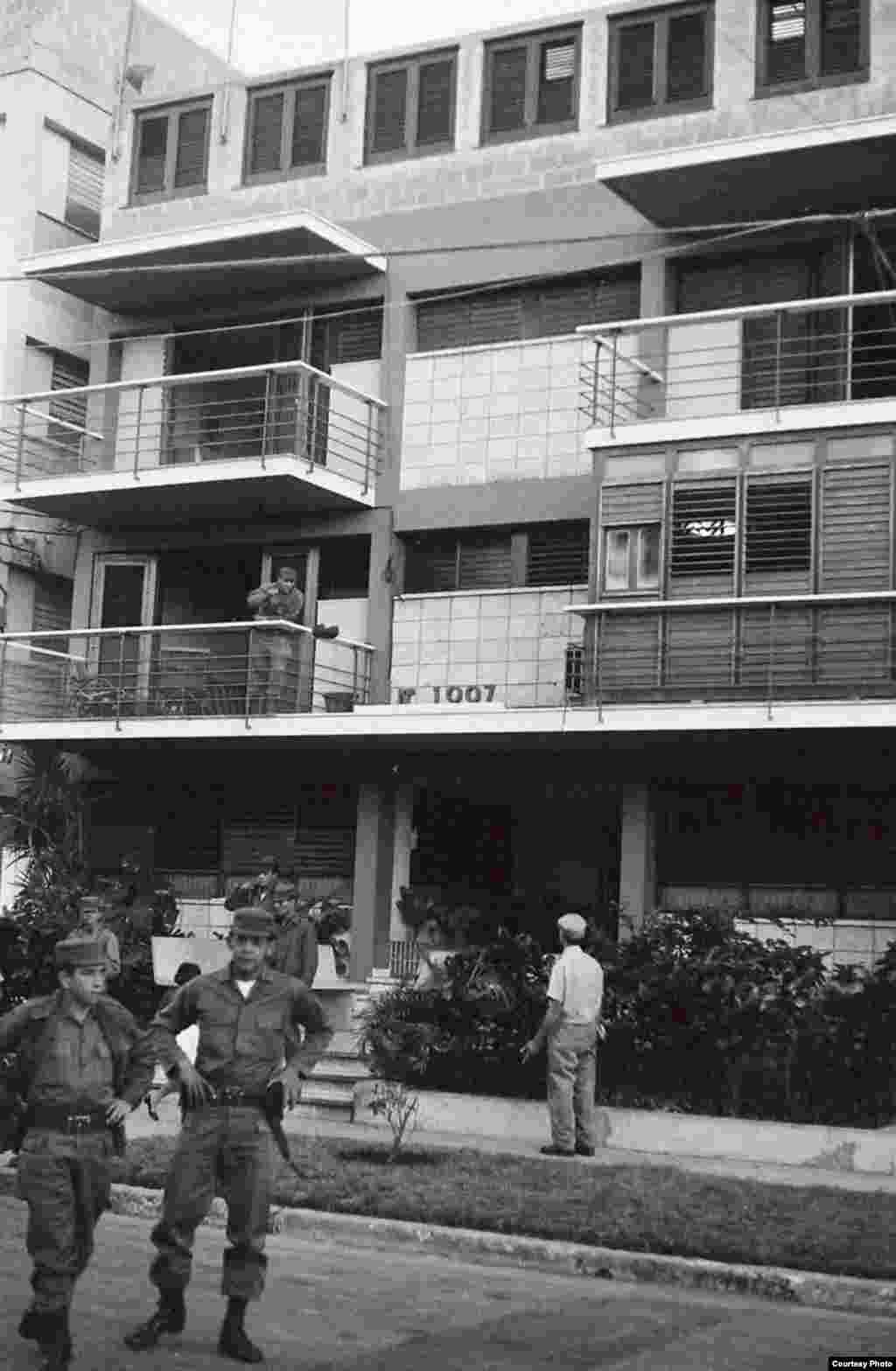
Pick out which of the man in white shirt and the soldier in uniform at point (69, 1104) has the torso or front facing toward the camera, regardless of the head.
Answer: the soldier in uniform

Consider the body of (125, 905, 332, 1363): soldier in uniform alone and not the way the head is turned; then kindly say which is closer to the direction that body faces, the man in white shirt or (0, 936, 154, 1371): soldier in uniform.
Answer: the soldier in uniform

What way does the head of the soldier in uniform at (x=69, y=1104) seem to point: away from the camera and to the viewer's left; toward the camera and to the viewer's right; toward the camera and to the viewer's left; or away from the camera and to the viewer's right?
toward the camera and to the viewer's right

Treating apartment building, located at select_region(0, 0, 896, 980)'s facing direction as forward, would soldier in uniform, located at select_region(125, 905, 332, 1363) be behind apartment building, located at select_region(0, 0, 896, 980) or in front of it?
in front

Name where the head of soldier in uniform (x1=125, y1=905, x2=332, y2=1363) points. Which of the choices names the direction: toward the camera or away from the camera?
toward the camera

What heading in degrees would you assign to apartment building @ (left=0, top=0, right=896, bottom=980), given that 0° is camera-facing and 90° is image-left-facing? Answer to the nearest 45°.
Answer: approximately 45°

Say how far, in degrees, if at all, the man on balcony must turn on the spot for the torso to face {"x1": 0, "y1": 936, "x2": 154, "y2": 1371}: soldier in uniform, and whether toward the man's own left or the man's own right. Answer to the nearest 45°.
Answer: approximately 45° to the man's own right

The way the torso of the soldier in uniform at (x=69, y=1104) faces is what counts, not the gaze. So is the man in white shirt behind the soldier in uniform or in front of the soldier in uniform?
behind

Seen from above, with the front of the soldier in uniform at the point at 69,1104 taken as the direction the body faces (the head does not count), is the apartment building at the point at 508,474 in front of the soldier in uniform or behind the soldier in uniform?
behind

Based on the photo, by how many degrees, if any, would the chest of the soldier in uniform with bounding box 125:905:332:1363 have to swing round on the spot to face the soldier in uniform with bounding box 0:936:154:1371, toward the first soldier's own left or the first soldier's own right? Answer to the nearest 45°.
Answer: approximately 90° to the first soldier's own right

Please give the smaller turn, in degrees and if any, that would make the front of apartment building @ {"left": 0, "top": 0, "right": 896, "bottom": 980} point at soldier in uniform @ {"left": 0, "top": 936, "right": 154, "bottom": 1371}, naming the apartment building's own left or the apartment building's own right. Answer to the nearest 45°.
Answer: approximately 45° to the apartment building's own left

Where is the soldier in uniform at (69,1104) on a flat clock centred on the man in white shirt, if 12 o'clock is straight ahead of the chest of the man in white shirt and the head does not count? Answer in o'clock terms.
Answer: The soldier in uniform is roughly at 8 o'clock from the man in white shirt.

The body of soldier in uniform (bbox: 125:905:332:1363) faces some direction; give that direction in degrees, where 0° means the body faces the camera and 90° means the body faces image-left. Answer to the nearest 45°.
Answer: approximately 0°

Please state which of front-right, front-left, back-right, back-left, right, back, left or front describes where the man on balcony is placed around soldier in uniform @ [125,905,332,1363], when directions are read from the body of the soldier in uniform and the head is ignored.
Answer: back

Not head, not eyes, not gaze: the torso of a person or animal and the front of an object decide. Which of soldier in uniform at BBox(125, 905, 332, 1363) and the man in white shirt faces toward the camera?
the soldier in uniform
